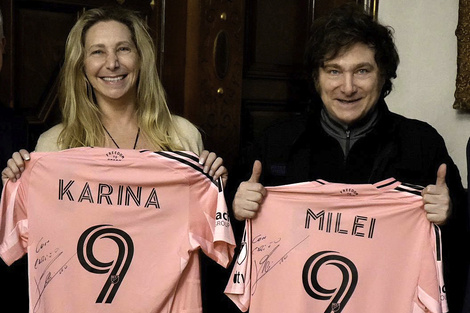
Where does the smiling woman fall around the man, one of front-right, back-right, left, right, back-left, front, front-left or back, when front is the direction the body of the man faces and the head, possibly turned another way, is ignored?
right

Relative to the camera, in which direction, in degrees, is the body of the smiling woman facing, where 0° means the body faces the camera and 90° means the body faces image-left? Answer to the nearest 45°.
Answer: approximately 0°

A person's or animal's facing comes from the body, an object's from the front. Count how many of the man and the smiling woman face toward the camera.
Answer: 2

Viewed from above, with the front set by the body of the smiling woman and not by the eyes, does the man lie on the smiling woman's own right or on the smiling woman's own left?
on the smiling woman's own left

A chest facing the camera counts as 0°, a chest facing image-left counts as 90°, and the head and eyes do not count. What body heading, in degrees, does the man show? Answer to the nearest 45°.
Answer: approximately 0°
